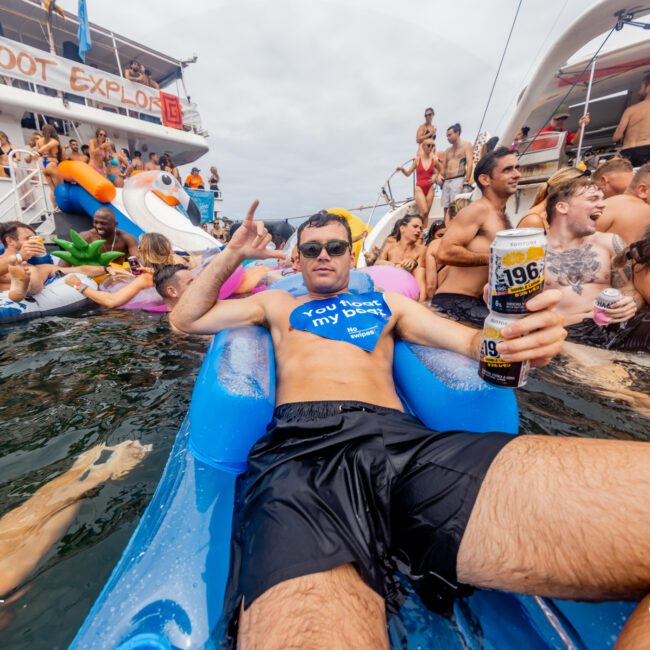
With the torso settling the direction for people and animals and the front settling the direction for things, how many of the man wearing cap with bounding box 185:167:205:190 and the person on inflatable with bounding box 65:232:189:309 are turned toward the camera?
1

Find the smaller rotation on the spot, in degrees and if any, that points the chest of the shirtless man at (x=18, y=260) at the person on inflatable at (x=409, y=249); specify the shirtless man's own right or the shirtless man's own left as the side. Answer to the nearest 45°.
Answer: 0° — they already face them

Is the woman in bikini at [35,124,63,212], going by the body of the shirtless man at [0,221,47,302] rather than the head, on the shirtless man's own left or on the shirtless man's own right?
on the shirtless man's own left

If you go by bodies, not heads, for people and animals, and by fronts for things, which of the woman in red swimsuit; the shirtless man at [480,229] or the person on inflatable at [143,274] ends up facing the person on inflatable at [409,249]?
the woman in red swimsuit

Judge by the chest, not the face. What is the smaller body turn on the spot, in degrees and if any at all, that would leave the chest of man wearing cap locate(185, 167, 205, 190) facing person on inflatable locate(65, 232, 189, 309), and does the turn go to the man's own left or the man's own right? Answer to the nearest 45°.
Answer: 0° — they already face them
